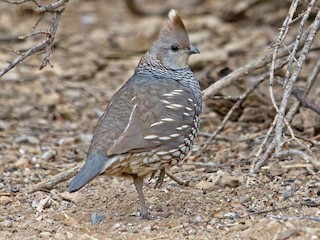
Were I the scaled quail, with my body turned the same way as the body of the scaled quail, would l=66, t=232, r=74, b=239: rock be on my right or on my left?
on my right

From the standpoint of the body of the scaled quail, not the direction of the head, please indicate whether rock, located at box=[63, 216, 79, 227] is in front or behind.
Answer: behind

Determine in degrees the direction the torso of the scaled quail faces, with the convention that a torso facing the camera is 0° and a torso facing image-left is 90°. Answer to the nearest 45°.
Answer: approximately 270°

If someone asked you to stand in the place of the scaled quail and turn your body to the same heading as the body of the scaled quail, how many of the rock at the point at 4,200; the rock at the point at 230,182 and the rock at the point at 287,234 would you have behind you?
1

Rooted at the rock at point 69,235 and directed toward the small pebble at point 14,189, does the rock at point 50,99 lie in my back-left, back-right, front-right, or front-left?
front-right

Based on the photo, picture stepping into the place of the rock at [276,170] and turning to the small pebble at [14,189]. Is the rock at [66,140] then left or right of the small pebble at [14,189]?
right

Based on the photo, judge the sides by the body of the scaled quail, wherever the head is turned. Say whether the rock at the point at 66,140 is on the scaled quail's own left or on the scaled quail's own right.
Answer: on the scaled quail's own left

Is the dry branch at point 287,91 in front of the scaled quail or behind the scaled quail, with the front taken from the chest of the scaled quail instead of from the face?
in front

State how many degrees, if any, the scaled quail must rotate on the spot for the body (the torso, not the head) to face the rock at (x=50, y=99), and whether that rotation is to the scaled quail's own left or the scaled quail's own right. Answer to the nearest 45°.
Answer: approximately 90° to the scaled quail's own left

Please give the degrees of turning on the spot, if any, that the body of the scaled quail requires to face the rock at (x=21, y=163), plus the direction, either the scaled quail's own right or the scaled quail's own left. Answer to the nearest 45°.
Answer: approximately 135° to the scaled quail's own left

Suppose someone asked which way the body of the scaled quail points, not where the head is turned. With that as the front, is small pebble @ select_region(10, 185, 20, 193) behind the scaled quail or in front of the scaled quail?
behind

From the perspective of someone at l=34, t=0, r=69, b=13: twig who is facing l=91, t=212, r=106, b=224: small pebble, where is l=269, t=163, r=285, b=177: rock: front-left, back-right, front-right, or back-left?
front-left

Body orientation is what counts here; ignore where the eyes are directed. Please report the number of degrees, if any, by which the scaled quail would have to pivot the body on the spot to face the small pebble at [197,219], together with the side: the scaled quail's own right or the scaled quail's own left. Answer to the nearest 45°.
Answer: approximately 45° to the scaled quail's own right

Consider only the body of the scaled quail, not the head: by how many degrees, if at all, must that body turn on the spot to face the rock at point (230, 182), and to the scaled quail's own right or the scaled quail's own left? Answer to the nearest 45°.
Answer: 0° — it already faces it

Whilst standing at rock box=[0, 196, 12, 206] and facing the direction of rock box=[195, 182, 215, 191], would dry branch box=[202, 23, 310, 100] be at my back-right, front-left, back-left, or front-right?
front-left
